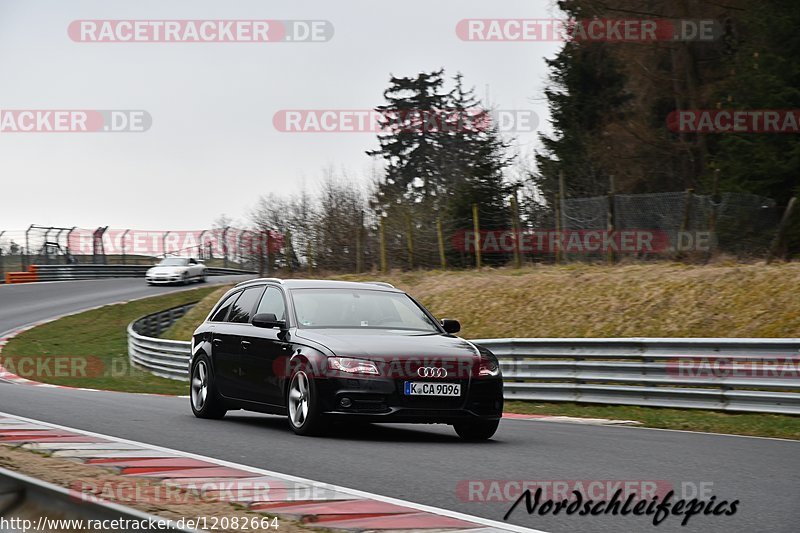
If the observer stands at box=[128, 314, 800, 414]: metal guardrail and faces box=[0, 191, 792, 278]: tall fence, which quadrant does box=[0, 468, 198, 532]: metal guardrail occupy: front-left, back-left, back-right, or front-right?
back-left

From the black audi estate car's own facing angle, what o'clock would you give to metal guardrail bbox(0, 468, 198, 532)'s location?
The metal guardrail is roughly at 2 o'clock from the black audi estate car.

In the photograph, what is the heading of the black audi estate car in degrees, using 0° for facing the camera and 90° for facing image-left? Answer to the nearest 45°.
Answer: approximately 315°

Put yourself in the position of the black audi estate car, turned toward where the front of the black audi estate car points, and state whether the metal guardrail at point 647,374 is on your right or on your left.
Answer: on your left

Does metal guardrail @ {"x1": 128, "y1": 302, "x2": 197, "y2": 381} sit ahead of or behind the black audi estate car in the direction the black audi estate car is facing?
behind
